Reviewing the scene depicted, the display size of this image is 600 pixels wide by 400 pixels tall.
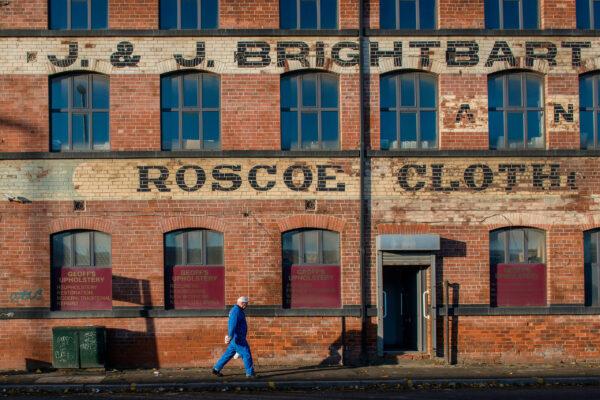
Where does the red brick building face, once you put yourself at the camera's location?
facing the viewer

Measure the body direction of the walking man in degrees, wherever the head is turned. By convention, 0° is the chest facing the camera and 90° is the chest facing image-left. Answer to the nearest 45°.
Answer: approximately 270°

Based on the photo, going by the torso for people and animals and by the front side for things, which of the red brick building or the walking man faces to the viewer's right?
the walking man

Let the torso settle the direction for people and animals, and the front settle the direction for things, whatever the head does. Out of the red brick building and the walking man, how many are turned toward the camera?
1

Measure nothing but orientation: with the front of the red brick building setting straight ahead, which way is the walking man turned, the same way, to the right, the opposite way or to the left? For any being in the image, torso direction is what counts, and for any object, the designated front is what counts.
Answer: to the left
